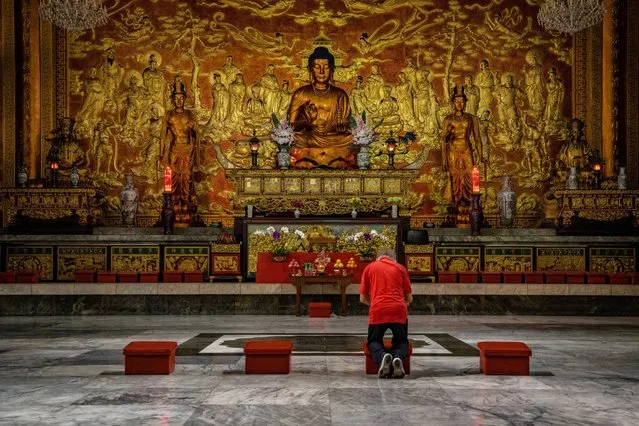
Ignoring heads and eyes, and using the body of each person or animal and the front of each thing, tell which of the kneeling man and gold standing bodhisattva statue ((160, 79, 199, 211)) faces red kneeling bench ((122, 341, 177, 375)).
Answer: the gold standing bodhisattva statue

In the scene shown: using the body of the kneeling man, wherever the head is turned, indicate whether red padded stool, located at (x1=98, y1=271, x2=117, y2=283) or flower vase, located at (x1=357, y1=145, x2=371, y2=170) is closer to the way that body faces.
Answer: the flower vase

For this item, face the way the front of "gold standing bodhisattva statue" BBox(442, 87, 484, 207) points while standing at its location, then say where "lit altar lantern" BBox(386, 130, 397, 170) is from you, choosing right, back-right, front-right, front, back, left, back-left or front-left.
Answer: front-right

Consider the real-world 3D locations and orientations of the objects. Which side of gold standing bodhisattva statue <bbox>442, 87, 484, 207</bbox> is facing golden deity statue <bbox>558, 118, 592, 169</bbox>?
left

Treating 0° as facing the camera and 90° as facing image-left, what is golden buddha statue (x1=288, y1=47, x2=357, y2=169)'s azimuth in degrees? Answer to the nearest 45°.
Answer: approximately 0°

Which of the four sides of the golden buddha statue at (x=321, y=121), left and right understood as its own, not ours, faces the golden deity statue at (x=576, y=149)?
left

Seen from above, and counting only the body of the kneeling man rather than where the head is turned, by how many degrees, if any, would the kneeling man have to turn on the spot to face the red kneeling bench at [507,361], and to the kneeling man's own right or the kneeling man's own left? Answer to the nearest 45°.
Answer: approximately 90° to the kneeling man's own right

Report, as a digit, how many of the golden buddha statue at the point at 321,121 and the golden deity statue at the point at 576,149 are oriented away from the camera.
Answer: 0

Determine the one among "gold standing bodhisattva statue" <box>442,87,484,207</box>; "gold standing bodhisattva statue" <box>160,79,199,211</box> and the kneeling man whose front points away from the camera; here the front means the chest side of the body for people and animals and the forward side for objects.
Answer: the kneeling man

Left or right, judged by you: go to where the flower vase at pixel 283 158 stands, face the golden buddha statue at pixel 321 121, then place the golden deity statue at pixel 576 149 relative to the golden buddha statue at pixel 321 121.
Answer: right

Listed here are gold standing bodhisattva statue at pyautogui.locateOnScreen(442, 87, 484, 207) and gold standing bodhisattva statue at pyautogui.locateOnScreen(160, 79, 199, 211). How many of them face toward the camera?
2

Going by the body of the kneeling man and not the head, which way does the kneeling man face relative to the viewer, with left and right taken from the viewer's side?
facing away from the viewer

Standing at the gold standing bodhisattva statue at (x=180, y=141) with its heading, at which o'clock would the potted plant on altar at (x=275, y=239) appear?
The potted plant on altar is roughly at 11 o'clock from the gold standing bodhisattva statue.

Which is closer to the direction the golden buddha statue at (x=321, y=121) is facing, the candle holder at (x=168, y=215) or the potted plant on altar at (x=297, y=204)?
the potted plant on altar

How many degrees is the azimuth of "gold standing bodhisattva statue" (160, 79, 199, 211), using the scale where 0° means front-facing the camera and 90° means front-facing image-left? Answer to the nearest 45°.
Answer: approximately 0°
